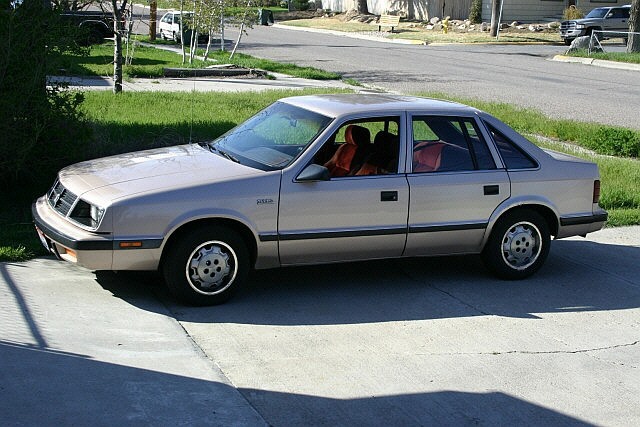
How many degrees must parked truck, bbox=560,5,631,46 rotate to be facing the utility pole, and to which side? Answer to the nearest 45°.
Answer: approximately 45° to its right

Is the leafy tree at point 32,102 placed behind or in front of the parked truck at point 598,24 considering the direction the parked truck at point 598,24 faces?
in front

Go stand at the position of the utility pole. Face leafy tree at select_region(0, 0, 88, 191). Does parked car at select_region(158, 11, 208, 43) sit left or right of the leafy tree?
right

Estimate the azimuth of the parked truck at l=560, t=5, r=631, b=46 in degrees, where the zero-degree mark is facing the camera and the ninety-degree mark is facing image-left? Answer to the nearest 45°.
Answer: approximately 45°
